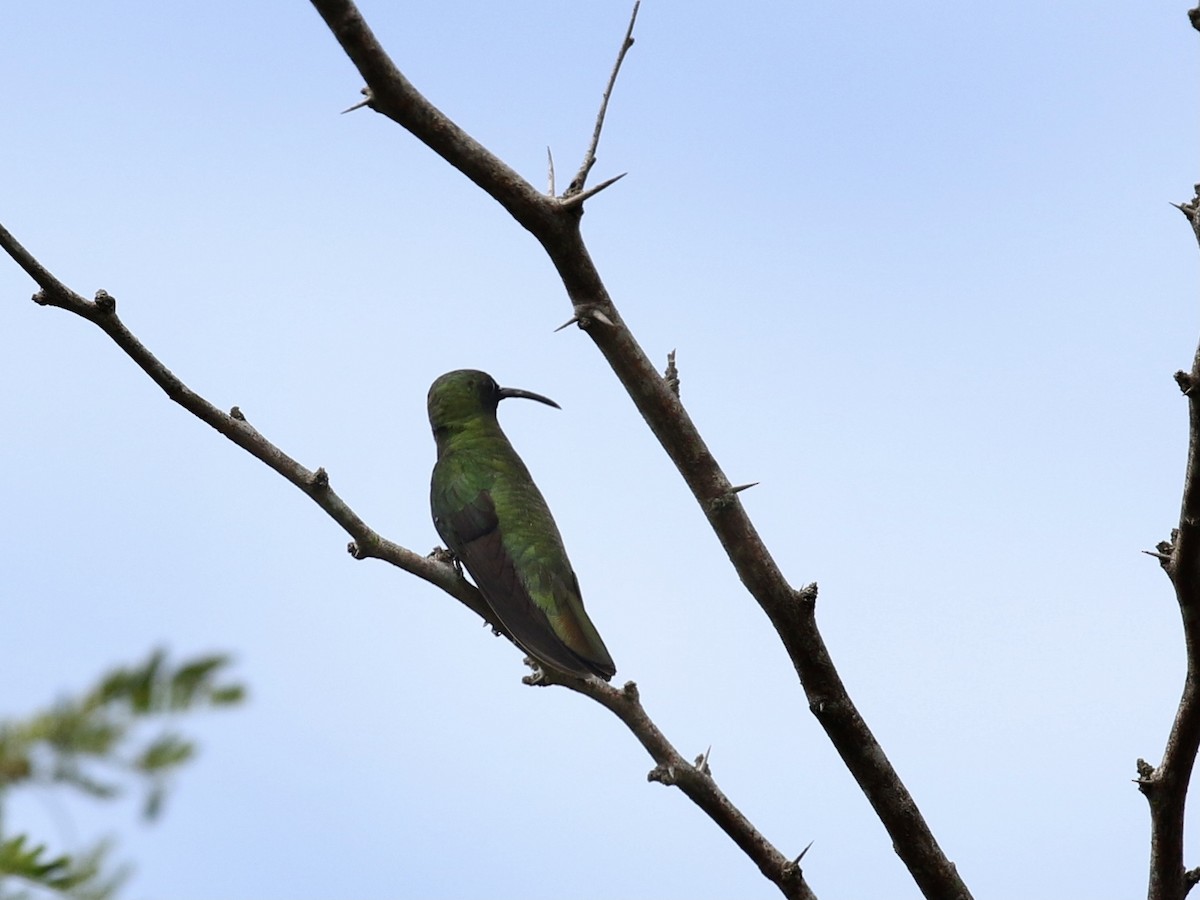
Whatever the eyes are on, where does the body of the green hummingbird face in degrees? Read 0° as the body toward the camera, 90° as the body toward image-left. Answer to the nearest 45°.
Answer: approximately 135°
